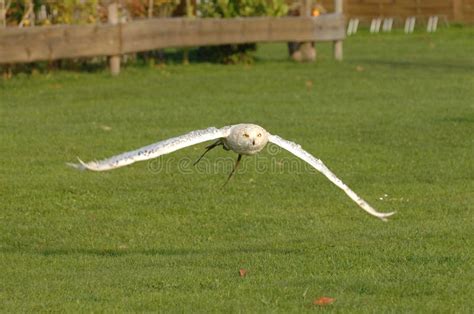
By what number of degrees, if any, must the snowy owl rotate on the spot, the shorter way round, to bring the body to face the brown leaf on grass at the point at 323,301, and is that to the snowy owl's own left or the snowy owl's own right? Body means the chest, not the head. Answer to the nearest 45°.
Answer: approximately 45° to the snowy owl's own left

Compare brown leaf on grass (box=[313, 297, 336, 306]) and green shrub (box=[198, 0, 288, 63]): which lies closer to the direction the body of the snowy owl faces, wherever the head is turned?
the brown leaf on grass

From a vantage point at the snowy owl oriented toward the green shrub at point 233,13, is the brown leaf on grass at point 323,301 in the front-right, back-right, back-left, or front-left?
back-right

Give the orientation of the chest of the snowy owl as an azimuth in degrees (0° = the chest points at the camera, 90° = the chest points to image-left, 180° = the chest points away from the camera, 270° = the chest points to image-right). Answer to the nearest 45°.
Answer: approximately 0°

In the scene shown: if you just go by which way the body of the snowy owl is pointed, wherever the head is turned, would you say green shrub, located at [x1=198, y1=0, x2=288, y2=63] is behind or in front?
behind
